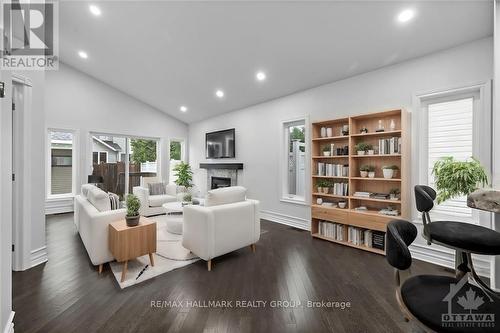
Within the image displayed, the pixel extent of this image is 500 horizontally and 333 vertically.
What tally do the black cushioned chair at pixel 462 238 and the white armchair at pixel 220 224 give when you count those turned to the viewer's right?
1

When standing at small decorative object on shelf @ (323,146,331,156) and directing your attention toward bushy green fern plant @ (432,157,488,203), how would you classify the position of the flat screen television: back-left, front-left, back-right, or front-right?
back-right

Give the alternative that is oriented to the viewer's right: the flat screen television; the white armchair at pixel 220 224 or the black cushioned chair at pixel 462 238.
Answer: the black cushioned chair

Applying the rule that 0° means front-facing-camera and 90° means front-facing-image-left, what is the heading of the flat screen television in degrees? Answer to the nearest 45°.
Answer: approximately 45°

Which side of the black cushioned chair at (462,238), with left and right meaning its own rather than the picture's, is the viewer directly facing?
right

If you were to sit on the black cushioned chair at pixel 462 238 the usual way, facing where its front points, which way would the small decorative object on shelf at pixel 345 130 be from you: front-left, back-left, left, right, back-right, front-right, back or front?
back-left

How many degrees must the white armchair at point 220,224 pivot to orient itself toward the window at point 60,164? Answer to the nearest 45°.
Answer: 0° — it already faces it

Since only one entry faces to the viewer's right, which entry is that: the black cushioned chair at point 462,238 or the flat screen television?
the black cushioned chair

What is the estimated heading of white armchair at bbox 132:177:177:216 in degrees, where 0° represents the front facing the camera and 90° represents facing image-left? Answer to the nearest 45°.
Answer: approximately 315°
